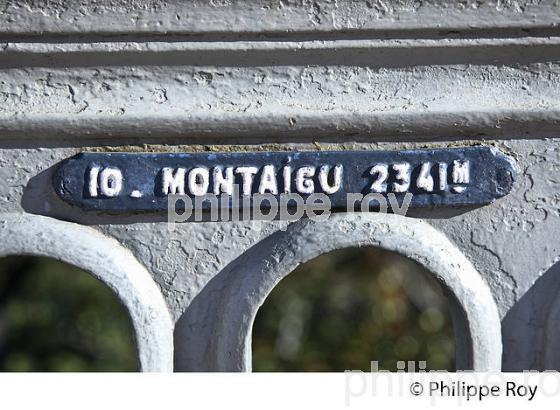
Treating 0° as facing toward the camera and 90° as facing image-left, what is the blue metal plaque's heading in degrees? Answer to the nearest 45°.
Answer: approximately 0°
